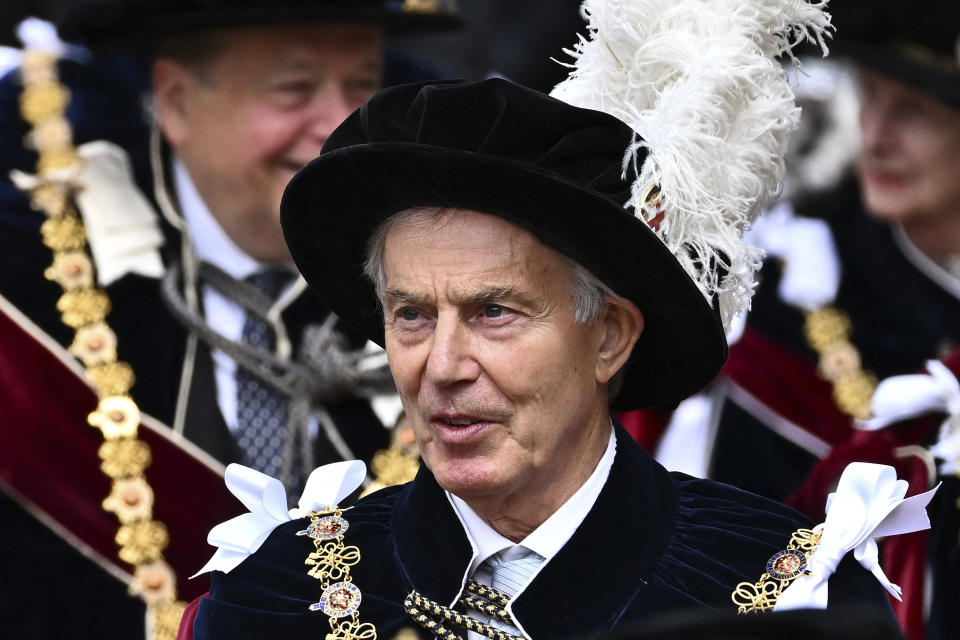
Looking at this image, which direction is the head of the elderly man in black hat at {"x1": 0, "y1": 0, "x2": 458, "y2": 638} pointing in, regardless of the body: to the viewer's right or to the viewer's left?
to the viewer's right

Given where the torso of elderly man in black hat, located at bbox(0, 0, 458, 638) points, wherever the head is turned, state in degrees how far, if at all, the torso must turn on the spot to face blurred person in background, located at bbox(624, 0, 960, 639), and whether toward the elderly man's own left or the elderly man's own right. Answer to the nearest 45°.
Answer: approximately 45° to the elderly man's own left

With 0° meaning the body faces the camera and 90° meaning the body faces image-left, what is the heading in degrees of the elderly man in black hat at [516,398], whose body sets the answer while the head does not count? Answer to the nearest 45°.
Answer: approximately 45°

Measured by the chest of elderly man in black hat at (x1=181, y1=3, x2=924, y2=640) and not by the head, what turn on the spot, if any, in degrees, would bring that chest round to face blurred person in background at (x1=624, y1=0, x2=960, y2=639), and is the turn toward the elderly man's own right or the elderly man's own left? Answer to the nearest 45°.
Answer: approximately 180°

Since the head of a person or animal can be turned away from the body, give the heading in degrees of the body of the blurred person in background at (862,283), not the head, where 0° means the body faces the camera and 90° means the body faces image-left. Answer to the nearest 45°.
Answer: approximately 45°
